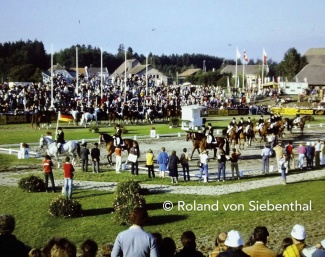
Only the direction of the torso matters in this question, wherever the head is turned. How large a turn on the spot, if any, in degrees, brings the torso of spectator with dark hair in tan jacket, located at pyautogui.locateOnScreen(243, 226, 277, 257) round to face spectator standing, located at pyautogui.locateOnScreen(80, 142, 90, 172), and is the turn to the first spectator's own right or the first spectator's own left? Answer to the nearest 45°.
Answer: approximately 45° to the first spectator's own left

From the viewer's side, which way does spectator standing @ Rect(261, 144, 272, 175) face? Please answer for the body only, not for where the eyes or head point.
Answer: away from the camera

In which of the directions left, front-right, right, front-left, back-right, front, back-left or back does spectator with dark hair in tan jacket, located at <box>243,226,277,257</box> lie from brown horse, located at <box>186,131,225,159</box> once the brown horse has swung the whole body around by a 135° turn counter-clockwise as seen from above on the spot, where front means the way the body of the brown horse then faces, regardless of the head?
front-right

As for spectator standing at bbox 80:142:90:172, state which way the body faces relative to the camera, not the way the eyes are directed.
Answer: away from the camera

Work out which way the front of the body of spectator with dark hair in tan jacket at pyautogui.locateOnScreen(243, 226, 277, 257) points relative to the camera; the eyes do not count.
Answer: away from the camera

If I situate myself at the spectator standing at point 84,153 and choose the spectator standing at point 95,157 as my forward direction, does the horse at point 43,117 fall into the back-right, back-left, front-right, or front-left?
back-left

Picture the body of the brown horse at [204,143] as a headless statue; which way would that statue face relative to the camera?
to the viewer's left

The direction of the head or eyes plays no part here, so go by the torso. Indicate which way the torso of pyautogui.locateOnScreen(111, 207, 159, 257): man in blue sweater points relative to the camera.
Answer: away from the camera

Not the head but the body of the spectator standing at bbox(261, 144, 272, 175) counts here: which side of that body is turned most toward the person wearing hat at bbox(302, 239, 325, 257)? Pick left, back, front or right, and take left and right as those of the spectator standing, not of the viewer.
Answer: back

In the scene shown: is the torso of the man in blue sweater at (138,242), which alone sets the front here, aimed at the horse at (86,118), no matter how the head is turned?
yes

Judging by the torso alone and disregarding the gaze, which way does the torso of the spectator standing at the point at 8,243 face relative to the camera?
away from the camera
